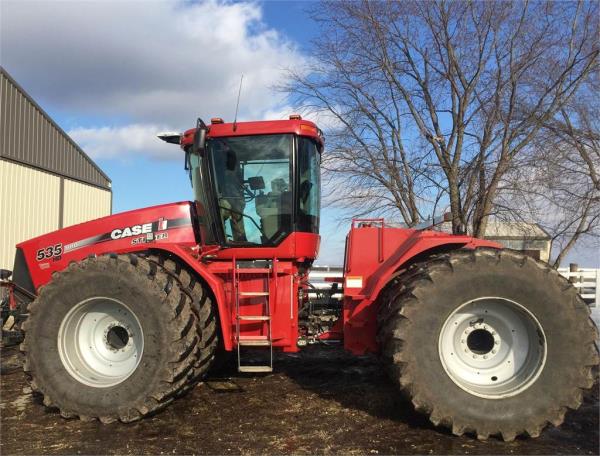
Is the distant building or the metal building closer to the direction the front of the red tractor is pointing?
the metal building

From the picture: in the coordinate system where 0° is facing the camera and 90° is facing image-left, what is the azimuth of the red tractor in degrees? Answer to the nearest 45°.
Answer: approximately 90°

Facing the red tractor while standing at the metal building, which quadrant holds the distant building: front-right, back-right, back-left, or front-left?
front-left
